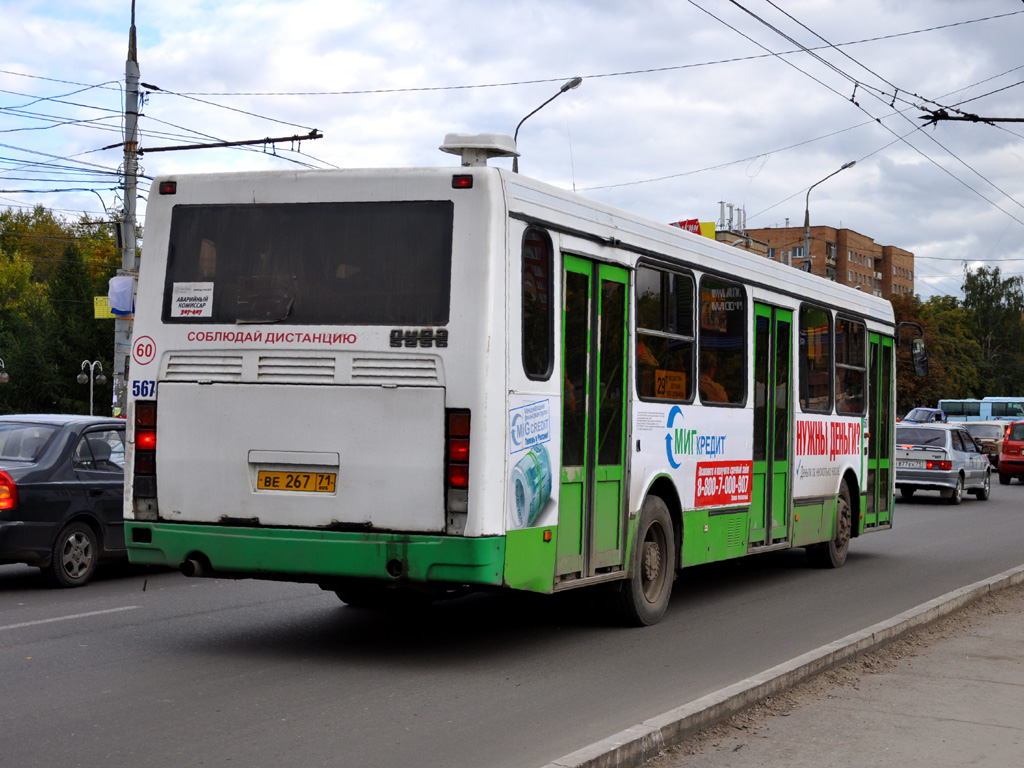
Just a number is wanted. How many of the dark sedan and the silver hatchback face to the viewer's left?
0

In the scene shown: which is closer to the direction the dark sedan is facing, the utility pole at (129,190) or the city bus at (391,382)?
the utility pole

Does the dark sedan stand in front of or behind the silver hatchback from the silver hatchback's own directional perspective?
behind

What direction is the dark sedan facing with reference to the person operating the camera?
facing away from the viewer and to the right of the viewer

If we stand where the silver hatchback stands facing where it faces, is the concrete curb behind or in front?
behind

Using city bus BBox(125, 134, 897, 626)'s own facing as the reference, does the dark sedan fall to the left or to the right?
on its left

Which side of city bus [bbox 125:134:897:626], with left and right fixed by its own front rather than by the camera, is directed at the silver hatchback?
front

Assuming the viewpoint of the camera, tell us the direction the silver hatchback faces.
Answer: facing away from the viewer and to the right of the viewer

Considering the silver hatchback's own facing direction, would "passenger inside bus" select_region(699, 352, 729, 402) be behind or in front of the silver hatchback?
behind

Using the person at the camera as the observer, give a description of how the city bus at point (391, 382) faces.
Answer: facing away from the viewer and to the right of the viewer

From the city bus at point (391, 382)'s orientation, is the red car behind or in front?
in front
